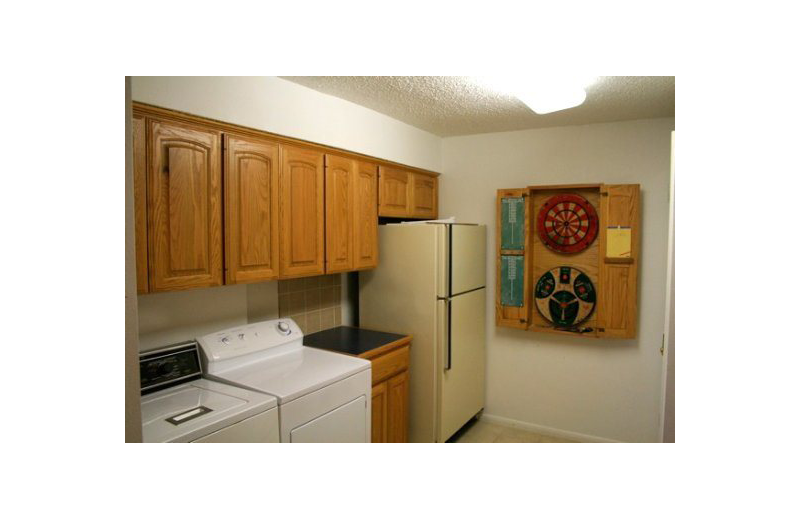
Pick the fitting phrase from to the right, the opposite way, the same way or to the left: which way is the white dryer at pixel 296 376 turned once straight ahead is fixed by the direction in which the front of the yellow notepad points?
to the left

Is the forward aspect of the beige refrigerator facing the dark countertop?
no

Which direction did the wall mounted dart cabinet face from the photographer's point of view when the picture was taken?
facing the viewer

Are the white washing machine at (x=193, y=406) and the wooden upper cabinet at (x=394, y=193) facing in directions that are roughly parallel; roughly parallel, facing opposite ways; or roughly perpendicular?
roughly parallel

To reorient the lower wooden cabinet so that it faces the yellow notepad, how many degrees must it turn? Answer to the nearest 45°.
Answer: approximately 45° to its left

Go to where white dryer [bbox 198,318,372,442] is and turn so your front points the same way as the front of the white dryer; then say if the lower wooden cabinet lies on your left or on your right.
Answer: on your left

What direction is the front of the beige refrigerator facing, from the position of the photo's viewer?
facing the viewer and to the right of the viewer

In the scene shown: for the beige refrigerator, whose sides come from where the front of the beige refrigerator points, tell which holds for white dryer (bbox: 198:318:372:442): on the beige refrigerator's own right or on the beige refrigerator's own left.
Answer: on the beige refrigerator's own right

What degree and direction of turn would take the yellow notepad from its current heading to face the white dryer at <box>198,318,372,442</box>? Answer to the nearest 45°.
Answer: approximately 45° to its right

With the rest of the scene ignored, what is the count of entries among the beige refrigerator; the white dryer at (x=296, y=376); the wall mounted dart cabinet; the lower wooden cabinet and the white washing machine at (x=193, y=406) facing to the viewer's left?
0

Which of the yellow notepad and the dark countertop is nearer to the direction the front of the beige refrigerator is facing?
the yellow notepad

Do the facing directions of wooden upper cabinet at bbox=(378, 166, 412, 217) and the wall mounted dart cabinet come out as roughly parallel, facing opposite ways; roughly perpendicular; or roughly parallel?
roughly perpendicular

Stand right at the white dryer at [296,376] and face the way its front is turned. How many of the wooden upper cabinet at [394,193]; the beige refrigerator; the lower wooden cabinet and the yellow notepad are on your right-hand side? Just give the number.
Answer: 0

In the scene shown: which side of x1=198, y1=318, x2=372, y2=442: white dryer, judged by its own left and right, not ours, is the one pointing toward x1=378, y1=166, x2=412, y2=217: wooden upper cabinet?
left

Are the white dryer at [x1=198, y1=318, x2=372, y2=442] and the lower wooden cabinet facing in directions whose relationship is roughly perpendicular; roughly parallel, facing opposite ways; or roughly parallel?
roughly parallel

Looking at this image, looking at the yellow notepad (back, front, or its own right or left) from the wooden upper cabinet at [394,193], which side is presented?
right

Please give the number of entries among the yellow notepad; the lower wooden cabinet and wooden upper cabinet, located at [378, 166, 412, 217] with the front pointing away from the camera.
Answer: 0

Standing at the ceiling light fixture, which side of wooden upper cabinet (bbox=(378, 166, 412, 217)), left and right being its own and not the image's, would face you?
front

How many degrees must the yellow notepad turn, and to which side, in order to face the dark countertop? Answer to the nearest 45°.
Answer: approximately 45° to its right

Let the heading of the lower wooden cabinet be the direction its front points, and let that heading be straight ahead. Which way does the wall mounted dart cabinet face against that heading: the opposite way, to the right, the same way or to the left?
to the right

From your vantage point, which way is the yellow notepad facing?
toward the camera
